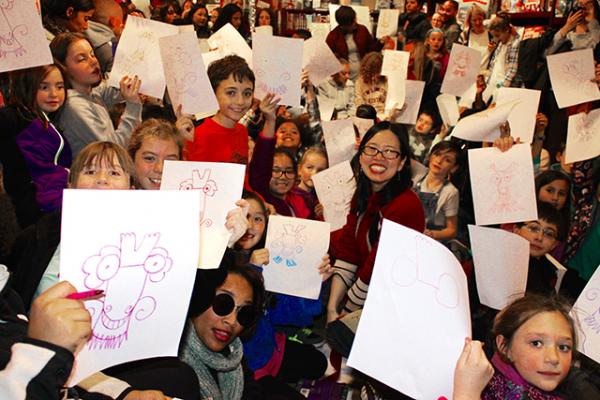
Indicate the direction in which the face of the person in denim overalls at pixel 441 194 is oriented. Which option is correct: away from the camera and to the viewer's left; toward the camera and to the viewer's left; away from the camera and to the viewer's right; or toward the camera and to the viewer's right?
toward the camera and to the viewer's left

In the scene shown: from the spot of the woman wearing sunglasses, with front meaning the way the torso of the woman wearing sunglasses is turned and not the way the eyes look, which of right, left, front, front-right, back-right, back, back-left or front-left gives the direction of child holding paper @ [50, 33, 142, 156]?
back

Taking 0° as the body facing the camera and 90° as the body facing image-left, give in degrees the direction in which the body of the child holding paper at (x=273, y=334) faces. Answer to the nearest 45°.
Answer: approximately 315°

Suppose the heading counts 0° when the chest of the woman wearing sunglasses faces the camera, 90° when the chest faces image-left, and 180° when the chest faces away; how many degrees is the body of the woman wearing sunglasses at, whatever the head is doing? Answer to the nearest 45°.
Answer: approximately 315°

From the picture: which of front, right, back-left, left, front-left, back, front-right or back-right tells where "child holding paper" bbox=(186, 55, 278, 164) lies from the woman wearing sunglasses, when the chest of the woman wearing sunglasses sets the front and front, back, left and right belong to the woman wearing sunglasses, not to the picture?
back-left
